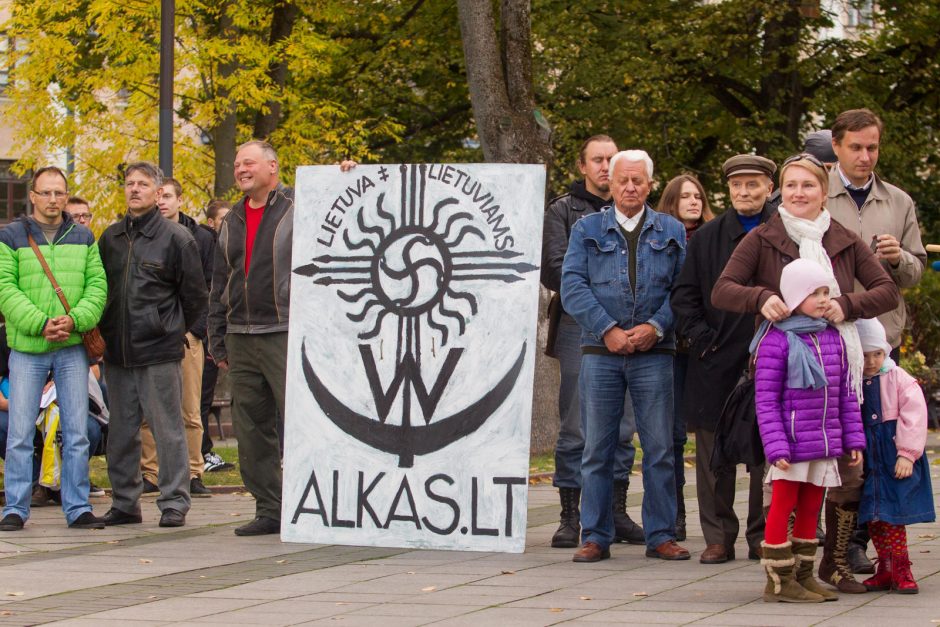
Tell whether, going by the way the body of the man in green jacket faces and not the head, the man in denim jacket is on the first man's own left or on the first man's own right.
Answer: on the first man's own left

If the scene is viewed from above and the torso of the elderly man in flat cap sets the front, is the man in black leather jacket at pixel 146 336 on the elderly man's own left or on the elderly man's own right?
on the elderly man's own right

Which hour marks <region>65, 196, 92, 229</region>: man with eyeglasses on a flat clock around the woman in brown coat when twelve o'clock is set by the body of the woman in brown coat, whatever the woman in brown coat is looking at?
The man with eyeglasses is roughly at 4 o'clock from the woman in brown coat.

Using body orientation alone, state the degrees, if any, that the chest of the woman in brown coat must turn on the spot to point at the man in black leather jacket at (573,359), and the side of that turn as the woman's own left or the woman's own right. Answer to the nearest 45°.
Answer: approximately 135° to the woman's own right

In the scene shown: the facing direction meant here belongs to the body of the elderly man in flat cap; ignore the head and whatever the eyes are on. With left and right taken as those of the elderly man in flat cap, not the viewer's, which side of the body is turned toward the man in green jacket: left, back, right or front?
right

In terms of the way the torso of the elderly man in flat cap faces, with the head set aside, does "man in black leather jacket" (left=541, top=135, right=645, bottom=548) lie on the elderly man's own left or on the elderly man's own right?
on the elderly man's own right

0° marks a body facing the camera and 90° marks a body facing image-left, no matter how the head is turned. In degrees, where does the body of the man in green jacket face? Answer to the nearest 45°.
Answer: approximately 0°

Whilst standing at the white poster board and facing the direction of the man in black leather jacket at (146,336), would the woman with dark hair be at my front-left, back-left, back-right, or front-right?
back-right

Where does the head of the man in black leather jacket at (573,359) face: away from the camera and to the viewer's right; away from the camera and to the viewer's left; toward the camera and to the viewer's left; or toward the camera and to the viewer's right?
toward the camera and to the viewer's right
